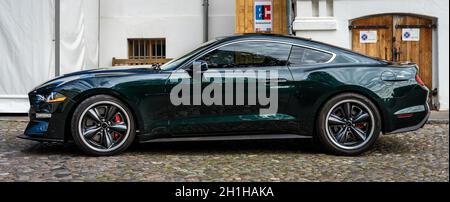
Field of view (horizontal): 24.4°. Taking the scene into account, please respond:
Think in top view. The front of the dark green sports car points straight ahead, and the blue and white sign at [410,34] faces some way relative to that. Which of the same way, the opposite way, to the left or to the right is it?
to the left

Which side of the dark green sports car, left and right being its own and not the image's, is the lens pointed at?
left

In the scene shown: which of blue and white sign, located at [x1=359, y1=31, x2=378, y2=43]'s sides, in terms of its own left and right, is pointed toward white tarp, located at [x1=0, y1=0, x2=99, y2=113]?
right

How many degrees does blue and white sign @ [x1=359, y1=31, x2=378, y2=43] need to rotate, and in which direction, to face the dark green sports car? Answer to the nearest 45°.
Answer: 0° — it already faces it

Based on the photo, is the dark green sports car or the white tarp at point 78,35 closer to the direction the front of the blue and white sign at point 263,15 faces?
the dark green sports car

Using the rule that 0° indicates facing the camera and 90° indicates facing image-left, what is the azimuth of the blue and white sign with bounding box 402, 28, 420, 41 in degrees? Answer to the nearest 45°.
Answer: approximately 0°

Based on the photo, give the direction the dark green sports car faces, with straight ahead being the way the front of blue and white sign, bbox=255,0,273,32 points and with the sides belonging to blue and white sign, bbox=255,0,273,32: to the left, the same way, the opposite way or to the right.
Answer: to the right

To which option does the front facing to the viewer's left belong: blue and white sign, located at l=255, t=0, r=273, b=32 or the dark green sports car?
the dark green sports car

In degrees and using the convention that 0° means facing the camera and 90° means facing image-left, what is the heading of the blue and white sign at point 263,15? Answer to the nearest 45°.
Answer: approximately 0°
